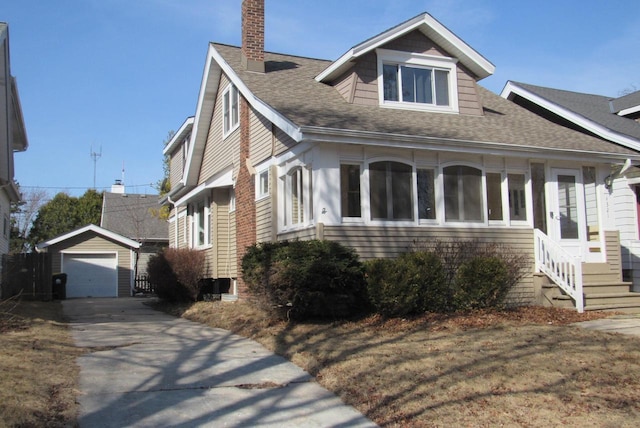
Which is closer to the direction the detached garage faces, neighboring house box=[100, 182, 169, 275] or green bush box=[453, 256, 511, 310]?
the green bush

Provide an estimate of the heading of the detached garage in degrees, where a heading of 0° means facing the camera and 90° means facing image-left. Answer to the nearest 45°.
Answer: approximately 0°

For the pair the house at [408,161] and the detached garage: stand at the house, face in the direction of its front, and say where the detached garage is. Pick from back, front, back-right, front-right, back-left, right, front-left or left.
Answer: back

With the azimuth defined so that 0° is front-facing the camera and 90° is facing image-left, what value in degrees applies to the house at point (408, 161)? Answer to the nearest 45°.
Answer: approximately 315°
